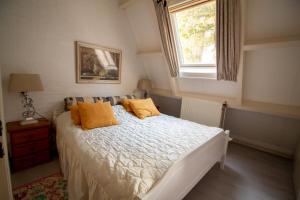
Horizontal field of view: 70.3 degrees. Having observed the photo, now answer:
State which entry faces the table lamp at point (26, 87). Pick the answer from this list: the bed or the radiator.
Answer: the radiator

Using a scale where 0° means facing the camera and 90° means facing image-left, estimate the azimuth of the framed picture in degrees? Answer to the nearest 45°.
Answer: approximately 315°

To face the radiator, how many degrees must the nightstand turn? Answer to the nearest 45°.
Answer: approximately 45° to its left

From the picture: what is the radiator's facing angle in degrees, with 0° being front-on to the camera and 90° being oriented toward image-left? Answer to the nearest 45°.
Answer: approximately 45°

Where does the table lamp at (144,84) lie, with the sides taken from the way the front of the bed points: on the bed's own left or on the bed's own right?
on the bed's own left

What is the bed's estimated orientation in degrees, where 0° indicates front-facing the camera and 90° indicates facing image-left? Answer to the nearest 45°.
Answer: approximately 315°

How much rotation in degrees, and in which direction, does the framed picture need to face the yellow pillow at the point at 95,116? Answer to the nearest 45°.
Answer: approximately 45° to its right

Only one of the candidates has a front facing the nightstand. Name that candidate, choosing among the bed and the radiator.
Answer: the radiator
